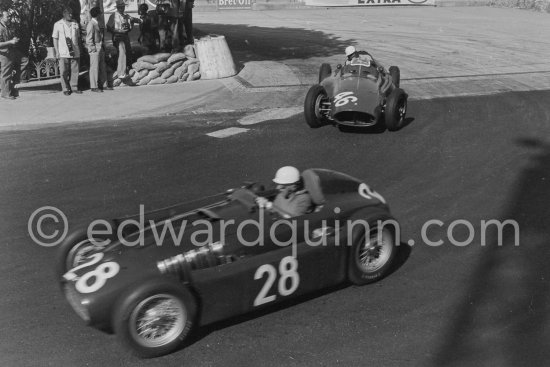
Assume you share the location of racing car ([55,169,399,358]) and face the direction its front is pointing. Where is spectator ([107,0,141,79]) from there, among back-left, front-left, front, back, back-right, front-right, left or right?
back-right

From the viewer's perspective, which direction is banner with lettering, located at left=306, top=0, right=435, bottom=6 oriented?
toward the camera

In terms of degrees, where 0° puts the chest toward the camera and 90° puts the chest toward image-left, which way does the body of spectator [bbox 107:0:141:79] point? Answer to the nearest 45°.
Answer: approximately 315°

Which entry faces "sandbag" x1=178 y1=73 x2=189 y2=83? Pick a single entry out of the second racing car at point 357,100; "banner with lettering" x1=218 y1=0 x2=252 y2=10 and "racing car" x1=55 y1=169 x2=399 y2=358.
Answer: the banner with lettering

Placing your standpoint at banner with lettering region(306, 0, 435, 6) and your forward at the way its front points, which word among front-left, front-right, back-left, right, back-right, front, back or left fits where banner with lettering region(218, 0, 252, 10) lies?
right

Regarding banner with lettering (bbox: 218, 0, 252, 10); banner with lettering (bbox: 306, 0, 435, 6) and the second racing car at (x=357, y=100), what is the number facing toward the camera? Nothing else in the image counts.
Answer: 3

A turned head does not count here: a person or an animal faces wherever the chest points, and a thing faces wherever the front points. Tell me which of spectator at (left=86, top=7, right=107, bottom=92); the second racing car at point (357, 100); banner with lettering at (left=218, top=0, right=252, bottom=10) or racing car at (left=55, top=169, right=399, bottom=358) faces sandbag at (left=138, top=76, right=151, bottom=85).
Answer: the banner with lettering

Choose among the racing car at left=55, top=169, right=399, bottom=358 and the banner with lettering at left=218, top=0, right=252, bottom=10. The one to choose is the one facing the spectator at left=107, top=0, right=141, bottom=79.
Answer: the banner with lettering

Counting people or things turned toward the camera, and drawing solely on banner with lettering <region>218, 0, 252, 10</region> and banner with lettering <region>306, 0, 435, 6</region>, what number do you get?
2

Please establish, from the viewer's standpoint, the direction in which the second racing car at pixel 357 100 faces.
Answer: facing the viewer

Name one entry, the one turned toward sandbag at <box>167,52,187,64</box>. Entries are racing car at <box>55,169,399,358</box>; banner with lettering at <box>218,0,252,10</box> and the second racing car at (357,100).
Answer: the banner with lettering
